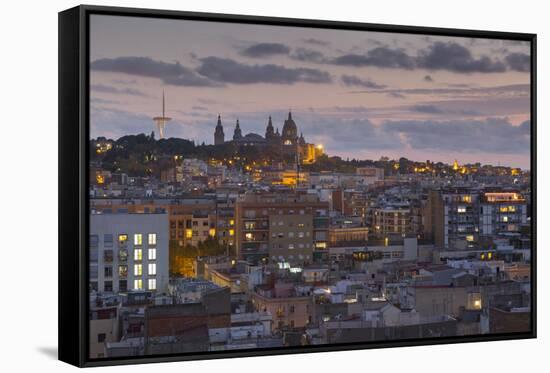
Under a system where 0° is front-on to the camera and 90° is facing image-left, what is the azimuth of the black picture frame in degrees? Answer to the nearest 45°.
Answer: approximately 315°
